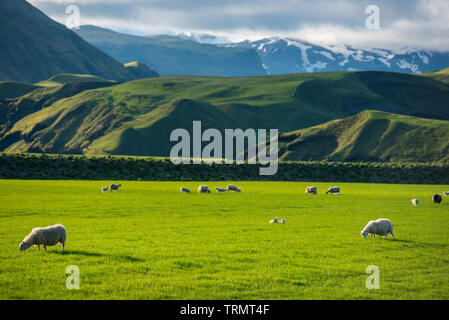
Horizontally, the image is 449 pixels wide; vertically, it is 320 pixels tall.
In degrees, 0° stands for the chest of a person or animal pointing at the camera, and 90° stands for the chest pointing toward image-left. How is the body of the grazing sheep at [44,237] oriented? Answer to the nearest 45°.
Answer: approximately 90°

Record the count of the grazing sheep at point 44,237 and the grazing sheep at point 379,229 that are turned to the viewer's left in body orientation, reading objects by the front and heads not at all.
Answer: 2

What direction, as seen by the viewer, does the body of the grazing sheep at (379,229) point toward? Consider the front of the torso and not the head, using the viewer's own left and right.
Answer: facing to the left of the viewer

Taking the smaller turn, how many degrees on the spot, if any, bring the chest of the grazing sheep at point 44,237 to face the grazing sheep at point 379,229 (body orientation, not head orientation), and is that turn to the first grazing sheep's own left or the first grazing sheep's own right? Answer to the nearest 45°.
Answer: approximately 180°

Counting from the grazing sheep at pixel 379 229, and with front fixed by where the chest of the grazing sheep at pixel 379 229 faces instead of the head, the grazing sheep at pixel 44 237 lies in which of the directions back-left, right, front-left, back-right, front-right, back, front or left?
front-left
